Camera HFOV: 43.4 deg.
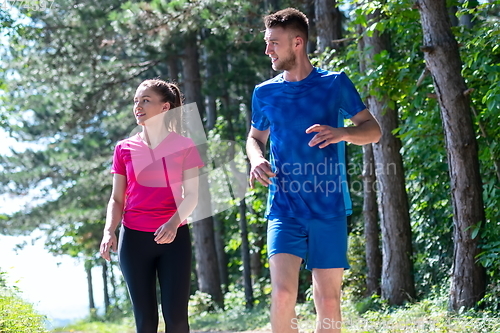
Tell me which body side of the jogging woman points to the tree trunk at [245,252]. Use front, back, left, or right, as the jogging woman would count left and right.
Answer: back

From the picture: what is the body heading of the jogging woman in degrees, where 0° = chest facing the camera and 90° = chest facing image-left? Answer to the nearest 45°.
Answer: approximately 0°

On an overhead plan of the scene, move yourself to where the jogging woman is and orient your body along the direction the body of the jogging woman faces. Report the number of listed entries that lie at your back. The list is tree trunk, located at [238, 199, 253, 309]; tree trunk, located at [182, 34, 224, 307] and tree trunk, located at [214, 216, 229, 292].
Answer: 3

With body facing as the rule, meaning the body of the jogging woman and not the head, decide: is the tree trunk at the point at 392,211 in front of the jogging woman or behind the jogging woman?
behind

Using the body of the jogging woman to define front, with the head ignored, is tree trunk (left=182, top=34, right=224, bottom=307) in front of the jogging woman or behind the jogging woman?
behind

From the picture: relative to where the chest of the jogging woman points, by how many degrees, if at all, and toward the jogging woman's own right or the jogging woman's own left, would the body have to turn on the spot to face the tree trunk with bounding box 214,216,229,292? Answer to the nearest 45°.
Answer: approximately 180°

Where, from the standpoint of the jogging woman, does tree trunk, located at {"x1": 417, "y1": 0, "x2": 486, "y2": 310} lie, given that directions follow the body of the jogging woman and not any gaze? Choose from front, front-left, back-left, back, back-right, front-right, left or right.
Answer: back-left

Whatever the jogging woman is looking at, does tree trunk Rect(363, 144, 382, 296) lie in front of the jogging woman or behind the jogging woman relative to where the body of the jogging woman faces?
behind

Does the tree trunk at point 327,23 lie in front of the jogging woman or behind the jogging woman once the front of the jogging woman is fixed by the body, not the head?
behind

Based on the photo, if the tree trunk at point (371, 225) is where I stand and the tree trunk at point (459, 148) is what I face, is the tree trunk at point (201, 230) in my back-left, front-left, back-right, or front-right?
back-right
